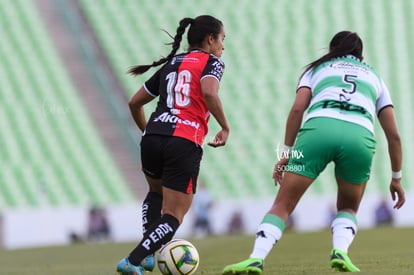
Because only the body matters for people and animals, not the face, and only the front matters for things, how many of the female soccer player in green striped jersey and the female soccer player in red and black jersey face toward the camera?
0

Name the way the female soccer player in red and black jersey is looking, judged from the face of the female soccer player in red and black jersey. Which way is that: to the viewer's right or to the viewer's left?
to the viewer's right

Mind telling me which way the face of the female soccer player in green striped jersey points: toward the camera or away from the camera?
away from the camera

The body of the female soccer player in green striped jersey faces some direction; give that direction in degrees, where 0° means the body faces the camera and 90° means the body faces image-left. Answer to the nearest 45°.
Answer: approximately 180°

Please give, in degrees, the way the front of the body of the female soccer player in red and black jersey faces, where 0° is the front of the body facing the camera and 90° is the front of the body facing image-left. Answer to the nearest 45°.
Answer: approximately 225°
